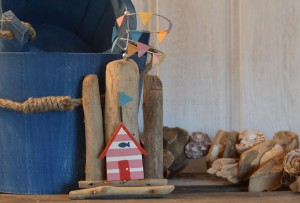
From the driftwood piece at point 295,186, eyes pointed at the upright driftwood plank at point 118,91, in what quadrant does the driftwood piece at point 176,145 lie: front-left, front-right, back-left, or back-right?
front-right

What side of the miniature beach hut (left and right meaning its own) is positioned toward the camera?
front
